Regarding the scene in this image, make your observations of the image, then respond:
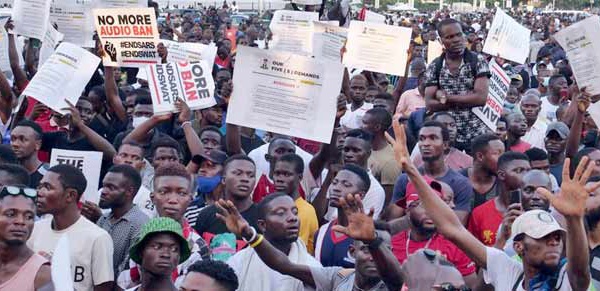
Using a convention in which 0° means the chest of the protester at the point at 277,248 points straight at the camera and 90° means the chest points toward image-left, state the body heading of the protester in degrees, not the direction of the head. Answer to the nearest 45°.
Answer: approximately 315°

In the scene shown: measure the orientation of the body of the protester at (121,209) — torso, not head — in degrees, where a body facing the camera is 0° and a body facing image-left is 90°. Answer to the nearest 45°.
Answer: approximately 45°

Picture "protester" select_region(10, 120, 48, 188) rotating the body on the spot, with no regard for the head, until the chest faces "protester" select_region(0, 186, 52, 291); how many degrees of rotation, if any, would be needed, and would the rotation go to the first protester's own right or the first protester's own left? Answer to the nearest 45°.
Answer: approximately 45° to the first protester's own left

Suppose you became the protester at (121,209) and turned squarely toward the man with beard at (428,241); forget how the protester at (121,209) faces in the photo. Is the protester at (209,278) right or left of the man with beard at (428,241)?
right

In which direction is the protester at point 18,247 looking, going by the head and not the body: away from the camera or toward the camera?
toward the camera

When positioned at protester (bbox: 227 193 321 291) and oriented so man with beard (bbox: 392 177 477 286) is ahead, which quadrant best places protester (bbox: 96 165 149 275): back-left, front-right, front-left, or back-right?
back-left

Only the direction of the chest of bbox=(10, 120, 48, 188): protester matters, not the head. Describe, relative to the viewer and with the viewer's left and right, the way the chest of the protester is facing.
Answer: facing the viewer and to the left of the viewer

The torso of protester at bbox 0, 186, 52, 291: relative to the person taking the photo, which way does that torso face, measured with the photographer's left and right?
facing the viewer
